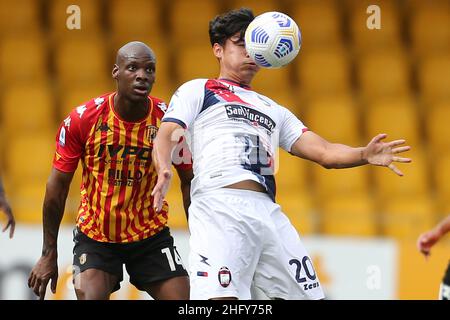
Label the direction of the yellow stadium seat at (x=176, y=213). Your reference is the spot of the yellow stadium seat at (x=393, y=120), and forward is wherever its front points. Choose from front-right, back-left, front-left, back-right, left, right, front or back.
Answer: front-right

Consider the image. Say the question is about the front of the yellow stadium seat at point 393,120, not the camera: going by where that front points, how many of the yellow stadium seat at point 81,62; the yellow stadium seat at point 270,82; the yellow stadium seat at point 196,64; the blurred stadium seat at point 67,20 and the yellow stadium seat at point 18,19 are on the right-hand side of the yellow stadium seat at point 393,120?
5

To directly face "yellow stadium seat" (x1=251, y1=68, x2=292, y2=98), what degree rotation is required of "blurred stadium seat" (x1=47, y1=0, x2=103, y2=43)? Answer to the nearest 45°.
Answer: approximately 90° to its left

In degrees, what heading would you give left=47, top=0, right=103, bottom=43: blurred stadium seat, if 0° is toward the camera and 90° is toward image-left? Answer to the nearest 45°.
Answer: approximately 0°

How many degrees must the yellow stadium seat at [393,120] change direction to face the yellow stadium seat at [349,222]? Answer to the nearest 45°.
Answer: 0° — it already faces it

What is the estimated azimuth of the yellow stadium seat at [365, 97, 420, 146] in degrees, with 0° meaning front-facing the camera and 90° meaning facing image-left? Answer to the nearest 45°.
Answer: approximately 0°

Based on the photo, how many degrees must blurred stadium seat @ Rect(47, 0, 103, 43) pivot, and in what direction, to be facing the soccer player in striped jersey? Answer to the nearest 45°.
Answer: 0° — it already faces them

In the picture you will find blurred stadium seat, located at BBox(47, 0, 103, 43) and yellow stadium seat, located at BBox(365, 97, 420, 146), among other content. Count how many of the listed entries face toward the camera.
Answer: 2

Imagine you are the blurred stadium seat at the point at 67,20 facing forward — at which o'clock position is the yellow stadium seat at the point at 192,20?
The yellow stadium seat is roughly at 9 o'clock from the blurred stadium seat.

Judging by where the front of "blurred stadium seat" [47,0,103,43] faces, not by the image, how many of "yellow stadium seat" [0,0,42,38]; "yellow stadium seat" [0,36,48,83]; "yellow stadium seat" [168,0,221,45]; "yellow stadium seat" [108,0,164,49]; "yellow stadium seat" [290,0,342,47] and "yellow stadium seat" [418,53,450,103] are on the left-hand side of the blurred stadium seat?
4

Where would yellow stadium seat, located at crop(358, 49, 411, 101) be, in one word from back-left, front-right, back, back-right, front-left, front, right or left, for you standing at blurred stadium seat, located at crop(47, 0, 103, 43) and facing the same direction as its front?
left
